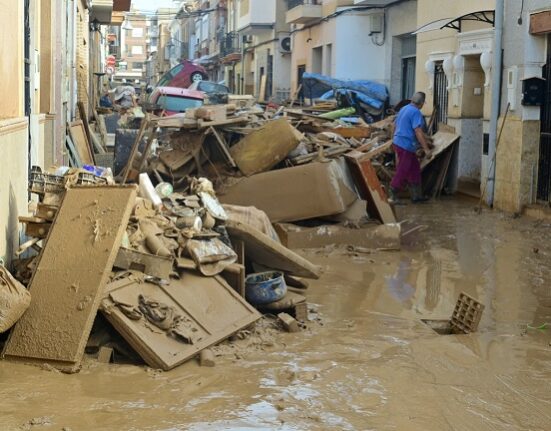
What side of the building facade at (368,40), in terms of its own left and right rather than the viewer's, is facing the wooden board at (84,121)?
front

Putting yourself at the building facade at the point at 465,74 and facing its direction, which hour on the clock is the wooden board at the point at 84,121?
The wooden board is roughly at 1 o'clock from the building facade.

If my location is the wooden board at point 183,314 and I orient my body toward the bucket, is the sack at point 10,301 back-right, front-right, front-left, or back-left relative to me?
back-left

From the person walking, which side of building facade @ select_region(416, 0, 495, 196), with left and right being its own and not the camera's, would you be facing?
front

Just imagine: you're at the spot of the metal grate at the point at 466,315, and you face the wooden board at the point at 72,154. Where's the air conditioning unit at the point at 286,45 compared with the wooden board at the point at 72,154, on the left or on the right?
right

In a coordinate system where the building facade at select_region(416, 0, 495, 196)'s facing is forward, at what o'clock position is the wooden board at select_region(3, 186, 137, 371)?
The wooden board is roughly at 11 o'clock from the building facade.

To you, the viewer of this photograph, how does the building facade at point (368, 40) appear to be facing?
facing the viewer and to the left of the viewer

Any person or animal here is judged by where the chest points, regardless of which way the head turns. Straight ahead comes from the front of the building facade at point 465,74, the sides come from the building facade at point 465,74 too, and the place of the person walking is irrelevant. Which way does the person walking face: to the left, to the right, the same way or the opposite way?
the opposite way

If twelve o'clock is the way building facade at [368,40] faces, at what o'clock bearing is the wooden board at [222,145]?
The wooden board is roughly at 11 o'clock from the building facade.

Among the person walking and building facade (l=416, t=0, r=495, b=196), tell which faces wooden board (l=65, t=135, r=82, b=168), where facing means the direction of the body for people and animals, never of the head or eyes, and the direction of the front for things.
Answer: the building facade

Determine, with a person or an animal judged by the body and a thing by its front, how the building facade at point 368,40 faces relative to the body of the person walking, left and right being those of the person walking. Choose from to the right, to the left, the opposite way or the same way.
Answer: the opposite way

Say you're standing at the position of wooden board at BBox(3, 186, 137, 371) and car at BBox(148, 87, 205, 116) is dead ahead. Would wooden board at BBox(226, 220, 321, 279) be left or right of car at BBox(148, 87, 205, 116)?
right

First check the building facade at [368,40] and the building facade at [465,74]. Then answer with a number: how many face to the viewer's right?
0

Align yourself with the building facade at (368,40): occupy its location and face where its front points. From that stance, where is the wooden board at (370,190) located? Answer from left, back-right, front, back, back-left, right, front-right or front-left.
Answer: front-left
